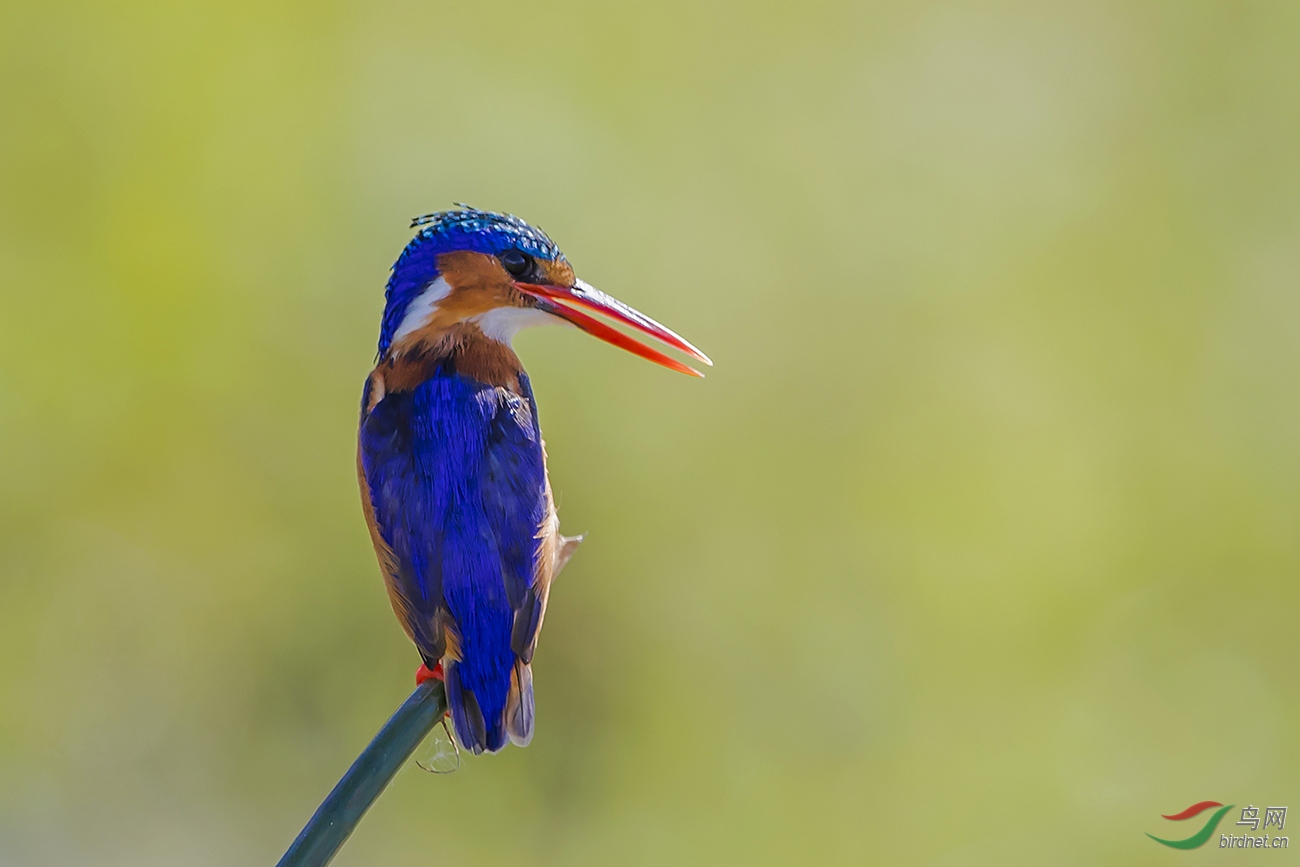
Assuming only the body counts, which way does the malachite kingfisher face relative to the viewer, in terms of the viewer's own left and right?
facing away from the viewer
